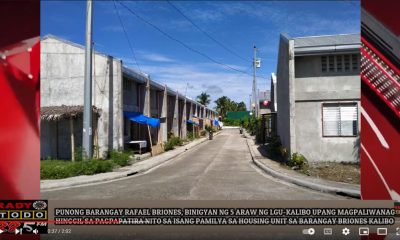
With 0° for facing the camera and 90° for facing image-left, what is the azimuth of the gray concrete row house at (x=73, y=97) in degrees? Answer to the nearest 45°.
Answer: approximately 315°

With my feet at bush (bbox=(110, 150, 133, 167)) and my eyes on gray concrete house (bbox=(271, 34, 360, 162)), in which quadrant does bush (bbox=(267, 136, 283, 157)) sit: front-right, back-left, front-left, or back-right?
front-left

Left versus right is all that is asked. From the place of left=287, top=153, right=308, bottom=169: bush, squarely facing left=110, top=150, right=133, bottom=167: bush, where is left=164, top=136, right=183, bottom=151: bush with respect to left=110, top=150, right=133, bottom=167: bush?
right

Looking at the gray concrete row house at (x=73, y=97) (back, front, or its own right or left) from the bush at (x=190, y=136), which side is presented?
left

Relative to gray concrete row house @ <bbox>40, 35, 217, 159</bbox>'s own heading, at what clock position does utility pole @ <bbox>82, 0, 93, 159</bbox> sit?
The utility pole is roughly at 3 o'clock from the gray concrete row house.

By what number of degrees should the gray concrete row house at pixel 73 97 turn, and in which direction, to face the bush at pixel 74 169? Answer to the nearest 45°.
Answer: approximately 45° to its right

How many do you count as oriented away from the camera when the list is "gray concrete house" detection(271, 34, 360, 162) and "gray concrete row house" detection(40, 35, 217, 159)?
0

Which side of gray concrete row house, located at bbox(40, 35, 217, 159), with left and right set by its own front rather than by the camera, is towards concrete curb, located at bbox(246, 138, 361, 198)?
front

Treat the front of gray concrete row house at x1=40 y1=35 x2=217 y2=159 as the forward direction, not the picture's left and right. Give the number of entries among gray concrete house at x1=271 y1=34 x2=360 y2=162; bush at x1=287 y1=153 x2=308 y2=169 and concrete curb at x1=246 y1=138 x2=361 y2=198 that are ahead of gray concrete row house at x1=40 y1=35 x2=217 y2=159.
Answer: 3

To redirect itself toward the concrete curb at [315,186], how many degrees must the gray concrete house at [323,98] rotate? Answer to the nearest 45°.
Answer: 0° — it already faces it
